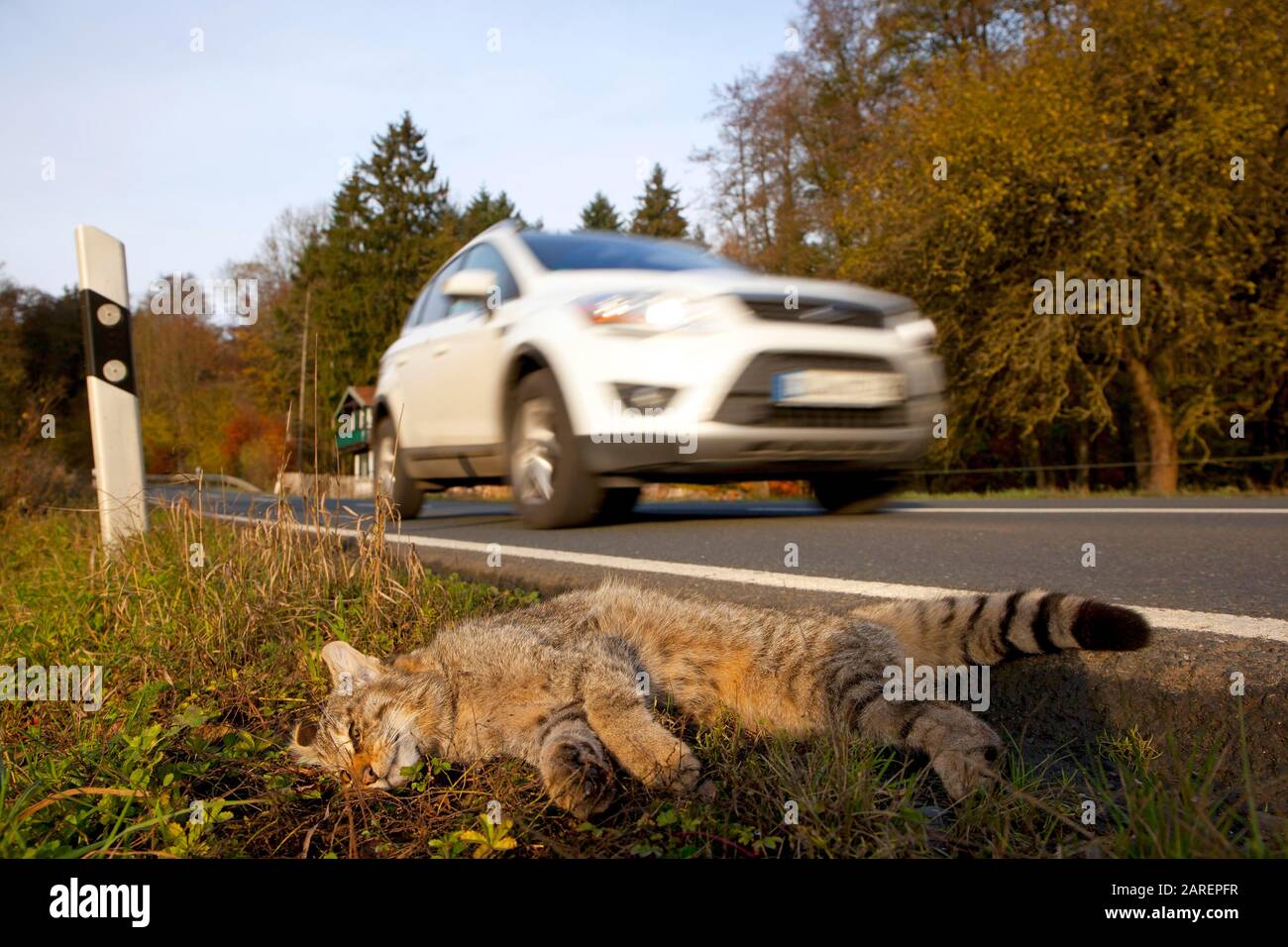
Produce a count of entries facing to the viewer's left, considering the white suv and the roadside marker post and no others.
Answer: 0

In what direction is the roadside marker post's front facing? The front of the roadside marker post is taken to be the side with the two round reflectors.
toward the camera

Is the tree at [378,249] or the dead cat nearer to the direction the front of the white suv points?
the dead cat

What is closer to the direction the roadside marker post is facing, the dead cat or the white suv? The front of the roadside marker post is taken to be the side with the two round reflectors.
the dead cat

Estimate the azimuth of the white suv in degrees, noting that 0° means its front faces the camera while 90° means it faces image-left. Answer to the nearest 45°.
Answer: approximately 315°

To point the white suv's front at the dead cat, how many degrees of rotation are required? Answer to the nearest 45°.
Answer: approximately 45° to its right

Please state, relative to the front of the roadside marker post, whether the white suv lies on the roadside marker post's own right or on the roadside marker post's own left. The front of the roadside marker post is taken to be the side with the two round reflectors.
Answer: on the roadside marker post's own left

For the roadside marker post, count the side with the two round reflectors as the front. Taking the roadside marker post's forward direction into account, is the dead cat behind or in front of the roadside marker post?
in front

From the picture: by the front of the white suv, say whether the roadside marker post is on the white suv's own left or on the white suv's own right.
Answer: on the white suv's own right
